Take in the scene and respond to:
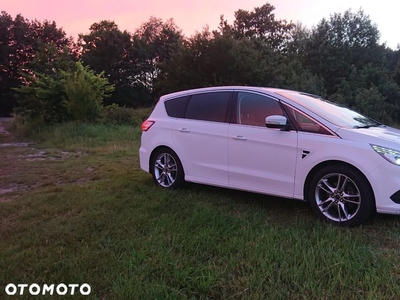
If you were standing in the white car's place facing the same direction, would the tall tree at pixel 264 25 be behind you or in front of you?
behind

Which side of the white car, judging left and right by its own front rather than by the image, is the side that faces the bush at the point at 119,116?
back

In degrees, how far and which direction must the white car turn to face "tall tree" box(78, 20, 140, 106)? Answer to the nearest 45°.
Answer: approximately 180°

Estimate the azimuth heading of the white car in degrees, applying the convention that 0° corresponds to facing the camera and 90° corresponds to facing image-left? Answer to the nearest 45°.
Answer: approximately 315°

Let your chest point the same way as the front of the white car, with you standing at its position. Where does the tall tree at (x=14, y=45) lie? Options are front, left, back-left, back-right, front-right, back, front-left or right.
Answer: back

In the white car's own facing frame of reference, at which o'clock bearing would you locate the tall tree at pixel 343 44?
The tall tree is roughly at 8 o'clock from the white car.
